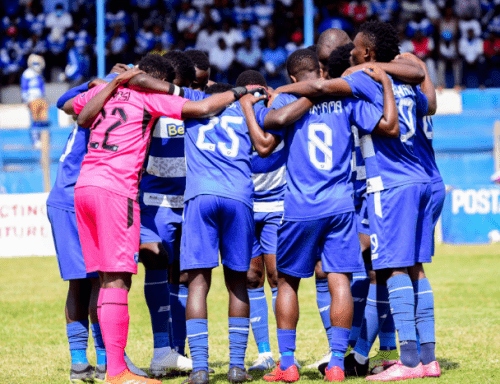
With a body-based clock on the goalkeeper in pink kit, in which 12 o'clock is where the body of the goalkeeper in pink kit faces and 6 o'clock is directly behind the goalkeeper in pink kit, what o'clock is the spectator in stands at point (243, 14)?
The spectator in stands is roughly at 11 o'clock from the goalkeeper in pink kit.

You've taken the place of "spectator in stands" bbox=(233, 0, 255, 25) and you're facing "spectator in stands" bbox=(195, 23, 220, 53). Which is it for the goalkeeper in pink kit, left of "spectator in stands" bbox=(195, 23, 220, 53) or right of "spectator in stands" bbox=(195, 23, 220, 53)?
left

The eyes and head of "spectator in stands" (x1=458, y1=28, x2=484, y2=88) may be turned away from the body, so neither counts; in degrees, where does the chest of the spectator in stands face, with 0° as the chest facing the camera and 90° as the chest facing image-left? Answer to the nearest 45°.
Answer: approximately 0°

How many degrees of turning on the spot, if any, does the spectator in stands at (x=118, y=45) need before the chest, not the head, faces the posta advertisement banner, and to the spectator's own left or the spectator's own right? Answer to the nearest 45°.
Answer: approximately 45° to the spectator's own left

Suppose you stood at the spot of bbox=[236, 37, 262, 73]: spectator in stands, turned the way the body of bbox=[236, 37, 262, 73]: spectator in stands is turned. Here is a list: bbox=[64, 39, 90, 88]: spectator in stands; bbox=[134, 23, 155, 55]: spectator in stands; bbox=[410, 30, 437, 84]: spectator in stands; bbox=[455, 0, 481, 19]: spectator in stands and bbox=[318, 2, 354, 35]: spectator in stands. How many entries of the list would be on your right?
2

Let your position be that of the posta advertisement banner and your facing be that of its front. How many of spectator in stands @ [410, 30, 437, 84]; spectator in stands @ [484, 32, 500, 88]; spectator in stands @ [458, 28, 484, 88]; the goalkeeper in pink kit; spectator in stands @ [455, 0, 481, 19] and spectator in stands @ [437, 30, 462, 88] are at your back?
5

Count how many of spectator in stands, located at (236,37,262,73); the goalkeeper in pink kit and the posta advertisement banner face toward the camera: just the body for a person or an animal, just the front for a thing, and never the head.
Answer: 2

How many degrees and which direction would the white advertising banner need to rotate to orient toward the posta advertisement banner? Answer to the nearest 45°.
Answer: approximately 90° to its left

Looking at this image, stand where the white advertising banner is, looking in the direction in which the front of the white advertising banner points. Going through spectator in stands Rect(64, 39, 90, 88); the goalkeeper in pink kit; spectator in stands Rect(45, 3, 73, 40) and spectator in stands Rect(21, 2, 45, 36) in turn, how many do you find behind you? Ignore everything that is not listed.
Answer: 3

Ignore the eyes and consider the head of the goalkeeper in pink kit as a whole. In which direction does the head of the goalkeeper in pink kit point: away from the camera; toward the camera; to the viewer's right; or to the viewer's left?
away from the camera

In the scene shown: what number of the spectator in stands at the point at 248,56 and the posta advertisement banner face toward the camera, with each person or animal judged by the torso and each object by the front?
2

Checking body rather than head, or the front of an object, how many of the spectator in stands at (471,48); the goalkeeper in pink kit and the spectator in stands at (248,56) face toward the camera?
2

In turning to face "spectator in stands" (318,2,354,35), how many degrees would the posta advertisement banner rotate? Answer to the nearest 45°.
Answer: approximately 135° to its right

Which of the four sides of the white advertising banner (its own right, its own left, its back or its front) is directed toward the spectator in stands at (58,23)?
back

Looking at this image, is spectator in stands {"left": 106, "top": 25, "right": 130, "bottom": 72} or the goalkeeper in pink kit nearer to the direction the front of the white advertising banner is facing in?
the goalkeeper in pink kit
